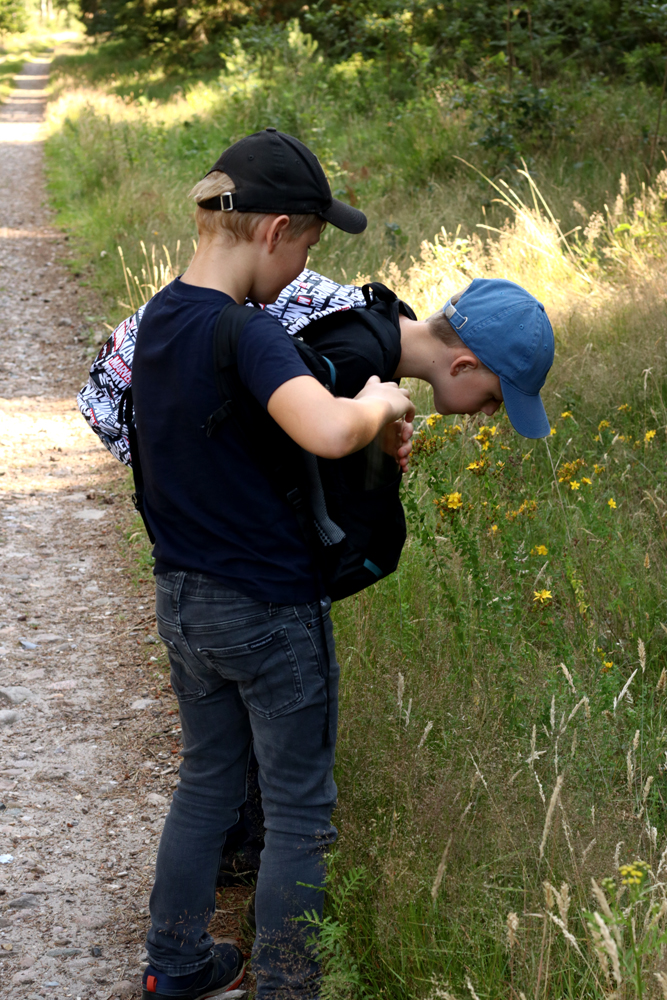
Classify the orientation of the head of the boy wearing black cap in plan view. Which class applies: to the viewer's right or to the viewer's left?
to the viewer's right

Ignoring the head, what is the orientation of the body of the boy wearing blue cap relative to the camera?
to the viewer's right

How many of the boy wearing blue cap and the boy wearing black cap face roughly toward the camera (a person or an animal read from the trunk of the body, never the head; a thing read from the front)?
0

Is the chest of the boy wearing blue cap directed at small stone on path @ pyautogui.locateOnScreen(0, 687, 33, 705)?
no

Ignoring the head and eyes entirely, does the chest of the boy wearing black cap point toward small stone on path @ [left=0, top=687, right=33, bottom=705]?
no

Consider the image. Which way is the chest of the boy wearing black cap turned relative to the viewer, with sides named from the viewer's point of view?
facing away from the viewer and to the right of the viewer
